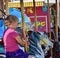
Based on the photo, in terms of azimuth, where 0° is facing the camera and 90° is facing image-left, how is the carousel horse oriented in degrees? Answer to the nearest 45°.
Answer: approximately 270°
